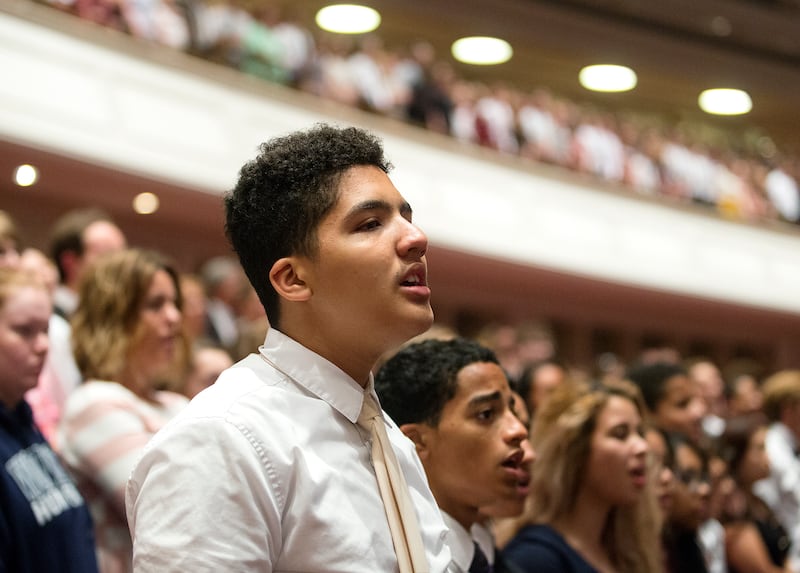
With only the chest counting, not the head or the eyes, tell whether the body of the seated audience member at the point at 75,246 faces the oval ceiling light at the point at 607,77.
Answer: no

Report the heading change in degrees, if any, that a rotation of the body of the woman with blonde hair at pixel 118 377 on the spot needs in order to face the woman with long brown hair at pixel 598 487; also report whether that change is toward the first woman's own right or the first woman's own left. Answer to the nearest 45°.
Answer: approximately 45° to the first woman's own left

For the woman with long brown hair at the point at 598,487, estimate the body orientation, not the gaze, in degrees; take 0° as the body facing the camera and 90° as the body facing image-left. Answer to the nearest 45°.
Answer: approximately 315°

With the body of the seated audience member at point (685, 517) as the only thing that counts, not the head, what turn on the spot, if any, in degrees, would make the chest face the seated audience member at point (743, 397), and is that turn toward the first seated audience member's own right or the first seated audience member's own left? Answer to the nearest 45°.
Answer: approximately 135° to the first seated audience member's own left

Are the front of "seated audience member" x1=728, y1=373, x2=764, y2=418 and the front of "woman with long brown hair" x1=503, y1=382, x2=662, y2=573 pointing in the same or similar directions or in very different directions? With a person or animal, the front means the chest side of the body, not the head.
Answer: same or similar directions

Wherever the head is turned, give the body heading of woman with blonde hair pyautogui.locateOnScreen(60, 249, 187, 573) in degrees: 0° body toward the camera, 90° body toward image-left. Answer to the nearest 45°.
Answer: approximately 315°

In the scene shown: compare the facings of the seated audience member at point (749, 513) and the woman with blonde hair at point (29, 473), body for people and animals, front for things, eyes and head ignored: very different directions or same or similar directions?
same or similar directions

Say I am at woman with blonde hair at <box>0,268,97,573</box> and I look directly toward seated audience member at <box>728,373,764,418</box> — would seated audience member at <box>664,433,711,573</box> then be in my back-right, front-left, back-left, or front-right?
front-right

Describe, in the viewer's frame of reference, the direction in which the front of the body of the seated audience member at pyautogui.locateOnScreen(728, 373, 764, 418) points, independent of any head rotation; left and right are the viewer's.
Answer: facing the viewer and to the right of the viewer

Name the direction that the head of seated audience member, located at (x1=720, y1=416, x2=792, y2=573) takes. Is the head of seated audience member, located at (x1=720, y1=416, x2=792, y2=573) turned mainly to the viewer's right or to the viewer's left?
to the viewer's right

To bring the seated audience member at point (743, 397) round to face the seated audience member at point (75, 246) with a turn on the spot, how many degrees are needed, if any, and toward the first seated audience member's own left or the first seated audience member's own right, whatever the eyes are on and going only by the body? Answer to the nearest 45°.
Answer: approximately 90° to the first seated audience member's own right

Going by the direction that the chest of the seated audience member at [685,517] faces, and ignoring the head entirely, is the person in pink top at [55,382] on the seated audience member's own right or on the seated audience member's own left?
on the seated audience member's own right

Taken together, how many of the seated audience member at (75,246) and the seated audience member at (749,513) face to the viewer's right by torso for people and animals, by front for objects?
2

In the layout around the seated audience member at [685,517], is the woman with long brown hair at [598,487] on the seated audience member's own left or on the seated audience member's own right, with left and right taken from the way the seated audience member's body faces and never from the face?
on the seated audience member's own right

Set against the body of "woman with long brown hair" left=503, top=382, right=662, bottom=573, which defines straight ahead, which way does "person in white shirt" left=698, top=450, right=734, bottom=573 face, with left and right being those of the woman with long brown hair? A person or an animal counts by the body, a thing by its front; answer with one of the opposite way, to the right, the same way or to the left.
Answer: the same way

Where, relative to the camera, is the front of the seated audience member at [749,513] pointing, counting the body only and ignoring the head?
to the viewer's right
